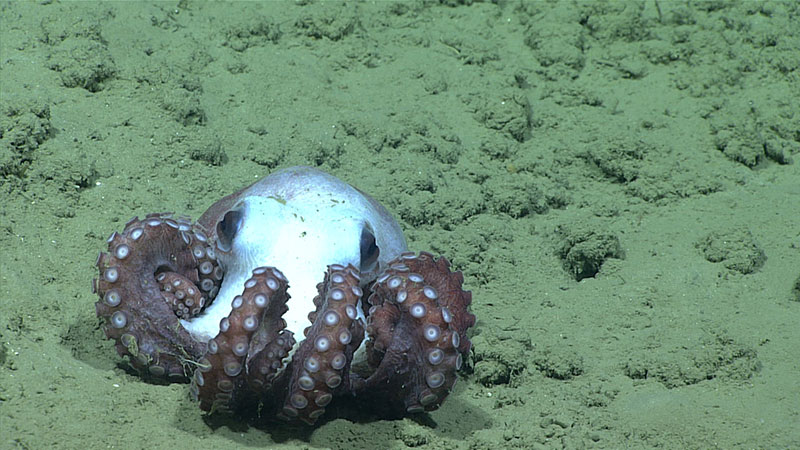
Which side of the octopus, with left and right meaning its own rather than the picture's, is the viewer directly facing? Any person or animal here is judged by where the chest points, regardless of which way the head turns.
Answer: front
